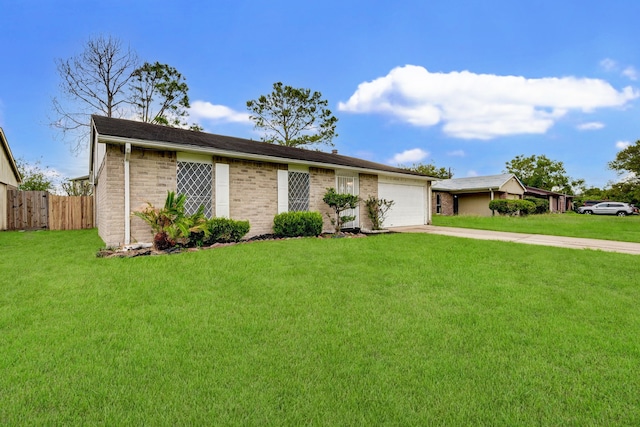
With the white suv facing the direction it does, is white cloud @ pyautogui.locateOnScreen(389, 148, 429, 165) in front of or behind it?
in front

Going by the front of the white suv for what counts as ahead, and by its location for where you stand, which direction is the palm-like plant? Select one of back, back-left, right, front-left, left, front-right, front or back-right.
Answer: left

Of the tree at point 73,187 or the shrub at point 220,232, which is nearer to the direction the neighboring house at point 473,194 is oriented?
the shrub

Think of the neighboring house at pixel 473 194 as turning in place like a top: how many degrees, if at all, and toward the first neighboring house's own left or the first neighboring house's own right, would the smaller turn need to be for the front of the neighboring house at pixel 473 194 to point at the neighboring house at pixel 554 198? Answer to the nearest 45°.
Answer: approximately 90° to the first neighboring house's own left

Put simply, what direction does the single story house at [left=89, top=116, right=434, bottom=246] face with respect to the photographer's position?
facing the viewer and to the right of the viewer

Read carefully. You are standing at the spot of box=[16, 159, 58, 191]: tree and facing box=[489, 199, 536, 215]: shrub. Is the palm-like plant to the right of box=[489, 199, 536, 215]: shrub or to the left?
right

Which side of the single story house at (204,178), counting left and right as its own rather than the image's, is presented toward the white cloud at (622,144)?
left

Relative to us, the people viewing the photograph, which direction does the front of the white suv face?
facing to the left of the viewer

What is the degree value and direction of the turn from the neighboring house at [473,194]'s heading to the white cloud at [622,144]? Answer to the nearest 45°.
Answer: approximately 90° to its left

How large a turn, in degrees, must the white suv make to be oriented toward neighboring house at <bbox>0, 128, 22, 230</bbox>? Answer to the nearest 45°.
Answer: approximately 45° to its left

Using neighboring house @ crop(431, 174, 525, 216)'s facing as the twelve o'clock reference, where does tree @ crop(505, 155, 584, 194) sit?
The tree is roughly at 8 o'clock from the neighboring house.

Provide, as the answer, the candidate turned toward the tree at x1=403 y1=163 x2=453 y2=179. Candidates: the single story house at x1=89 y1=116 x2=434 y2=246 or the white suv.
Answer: the white suv
